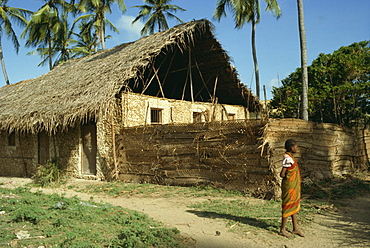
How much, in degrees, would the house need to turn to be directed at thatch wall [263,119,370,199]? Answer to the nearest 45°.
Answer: approximately 90° to its left

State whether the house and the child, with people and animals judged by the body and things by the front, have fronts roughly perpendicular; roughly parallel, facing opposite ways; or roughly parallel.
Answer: roughly perpendicular

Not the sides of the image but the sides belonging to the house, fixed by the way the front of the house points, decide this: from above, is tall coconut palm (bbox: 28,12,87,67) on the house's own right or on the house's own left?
on the house's own right

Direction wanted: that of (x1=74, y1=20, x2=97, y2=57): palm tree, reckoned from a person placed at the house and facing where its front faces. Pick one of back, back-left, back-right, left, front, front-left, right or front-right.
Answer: back-right

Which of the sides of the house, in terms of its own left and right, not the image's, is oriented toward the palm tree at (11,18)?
right

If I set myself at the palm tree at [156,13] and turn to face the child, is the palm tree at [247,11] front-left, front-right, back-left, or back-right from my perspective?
front-left

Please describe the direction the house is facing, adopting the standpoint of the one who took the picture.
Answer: facing the viewer and to the left of the viewer

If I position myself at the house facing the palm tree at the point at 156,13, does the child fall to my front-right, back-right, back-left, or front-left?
back-right
